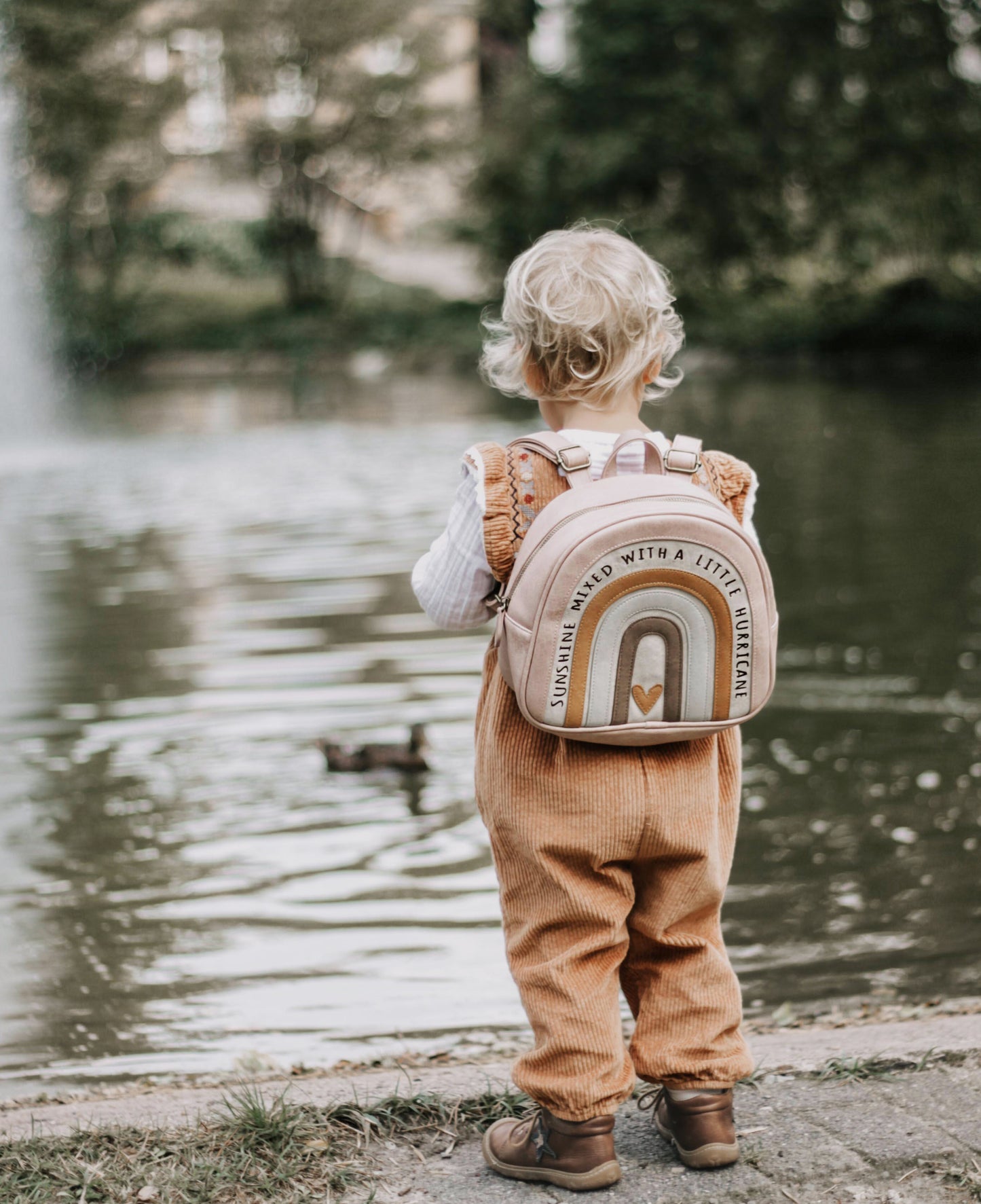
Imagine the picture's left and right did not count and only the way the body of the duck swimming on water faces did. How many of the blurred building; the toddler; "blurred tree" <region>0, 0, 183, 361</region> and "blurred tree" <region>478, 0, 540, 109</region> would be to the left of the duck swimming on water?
3

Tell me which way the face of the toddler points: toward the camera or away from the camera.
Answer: away from the camera

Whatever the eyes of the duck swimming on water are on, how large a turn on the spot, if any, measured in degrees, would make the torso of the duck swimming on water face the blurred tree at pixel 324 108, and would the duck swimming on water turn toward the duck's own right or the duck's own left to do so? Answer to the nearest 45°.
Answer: approximately 90° to the duck's own left

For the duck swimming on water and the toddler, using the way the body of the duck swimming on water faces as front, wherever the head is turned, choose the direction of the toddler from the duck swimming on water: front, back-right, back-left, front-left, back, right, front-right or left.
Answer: right

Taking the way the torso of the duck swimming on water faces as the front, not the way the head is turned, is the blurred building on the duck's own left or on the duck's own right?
on the duck's own left

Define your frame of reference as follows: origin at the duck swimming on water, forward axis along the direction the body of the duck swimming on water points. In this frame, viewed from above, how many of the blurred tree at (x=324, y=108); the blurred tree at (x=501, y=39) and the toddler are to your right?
1

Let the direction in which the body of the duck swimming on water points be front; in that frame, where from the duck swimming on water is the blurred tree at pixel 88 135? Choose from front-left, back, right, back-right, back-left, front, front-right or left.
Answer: left

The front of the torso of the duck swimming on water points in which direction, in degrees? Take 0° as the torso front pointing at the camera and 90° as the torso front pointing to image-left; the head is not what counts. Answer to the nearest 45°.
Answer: approximately 270°

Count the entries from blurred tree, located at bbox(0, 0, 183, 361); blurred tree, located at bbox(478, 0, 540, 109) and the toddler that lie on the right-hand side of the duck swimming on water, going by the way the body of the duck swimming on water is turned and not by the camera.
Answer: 1

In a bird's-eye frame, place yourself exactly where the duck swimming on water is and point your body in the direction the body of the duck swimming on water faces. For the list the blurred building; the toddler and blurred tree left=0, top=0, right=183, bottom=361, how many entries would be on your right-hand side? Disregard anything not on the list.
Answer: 1

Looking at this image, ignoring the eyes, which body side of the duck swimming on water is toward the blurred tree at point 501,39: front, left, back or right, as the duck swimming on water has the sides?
left
